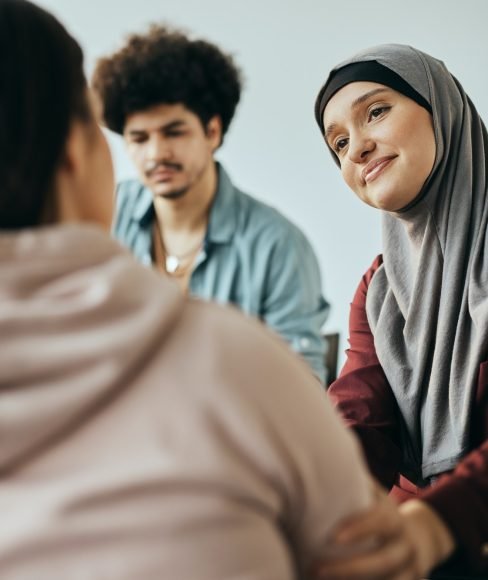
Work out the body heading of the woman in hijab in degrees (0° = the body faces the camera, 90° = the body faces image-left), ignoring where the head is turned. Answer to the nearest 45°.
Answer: approximately 45°

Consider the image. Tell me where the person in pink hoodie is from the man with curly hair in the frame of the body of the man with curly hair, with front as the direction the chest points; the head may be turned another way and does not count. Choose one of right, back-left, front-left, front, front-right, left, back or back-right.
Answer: front-left

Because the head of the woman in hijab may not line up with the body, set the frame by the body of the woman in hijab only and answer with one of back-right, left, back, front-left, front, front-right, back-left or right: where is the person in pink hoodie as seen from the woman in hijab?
front-left

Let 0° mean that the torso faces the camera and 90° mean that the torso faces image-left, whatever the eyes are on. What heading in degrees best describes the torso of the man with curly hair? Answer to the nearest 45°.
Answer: approximately 45°

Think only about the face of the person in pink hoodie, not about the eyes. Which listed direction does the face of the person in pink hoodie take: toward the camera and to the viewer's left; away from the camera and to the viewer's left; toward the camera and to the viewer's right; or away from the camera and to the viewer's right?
away from the camera and to the viewer's right

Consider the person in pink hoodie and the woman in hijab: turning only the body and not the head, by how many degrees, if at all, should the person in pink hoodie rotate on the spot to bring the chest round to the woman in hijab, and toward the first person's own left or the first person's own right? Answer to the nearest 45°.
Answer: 0° — they already face them

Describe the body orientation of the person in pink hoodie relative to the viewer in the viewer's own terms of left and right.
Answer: facing away from the viewer and to the right of the viewer

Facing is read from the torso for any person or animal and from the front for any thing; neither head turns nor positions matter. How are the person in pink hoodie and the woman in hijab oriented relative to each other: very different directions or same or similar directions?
very different directions

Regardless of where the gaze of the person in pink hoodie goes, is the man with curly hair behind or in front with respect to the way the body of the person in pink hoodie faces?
in front

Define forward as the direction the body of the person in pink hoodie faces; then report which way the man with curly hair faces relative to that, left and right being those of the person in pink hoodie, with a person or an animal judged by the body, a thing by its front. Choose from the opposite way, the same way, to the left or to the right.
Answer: the opposite way

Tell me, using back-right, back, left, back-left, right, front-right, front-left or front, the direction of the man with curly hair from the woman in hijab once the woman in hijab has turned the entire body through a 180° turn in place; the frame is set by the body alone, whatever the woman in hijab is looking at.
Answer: left
